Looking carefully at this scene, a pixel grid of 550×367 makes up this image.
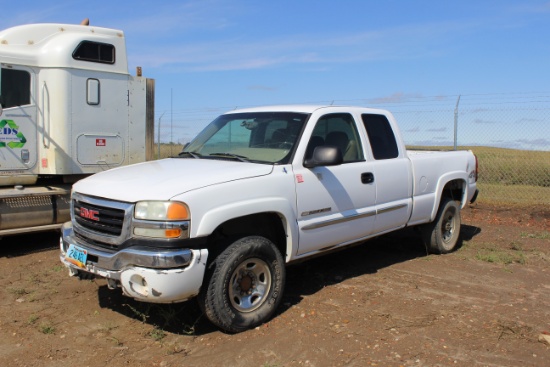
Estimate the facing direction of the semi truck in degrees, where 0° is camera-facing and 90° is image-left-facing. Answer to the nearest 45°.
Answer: approximately 45°

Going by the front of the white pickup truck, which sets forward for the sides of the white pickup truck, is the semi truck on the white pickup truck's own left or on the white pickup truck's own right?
on the white pickup truck's own right

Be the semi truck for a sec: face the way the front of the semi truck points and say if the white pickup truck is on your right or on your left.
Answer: on your left

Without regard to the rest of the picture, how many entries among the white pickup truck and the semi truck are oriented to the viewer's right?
0
